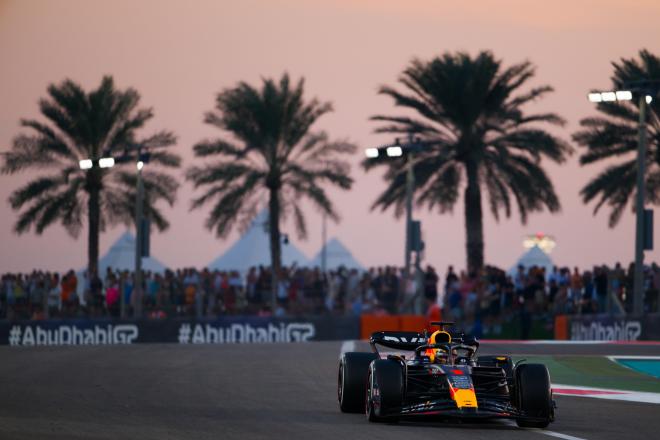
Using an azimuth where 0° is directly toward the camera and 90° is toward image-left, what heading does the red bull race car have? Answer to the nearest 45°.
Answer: approximately 0°

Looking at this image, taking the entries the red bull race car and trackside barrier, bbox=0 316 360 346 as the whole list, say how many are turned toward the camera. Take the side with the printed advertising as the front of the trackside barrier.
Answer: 2

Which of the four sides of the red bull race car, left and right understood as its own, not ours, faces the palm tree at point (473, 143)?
back

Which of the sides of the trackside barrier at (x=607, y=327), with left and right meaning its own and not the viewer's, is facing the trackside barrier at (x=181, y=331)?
right

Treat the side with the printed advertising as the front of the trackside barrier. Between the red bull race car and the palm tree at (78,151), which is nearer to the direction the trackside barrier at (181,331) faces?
the red bull race car

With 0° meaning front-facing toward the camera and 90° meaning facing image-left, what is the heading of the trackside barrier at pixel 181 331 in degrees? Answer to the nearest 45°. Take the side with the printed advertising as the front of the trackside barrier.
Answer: approximately 0°

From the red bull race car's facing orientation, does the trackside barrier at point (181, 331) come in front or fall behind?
behind

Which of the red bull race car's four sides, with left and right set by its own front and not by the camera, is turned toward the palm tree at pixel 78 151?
back
